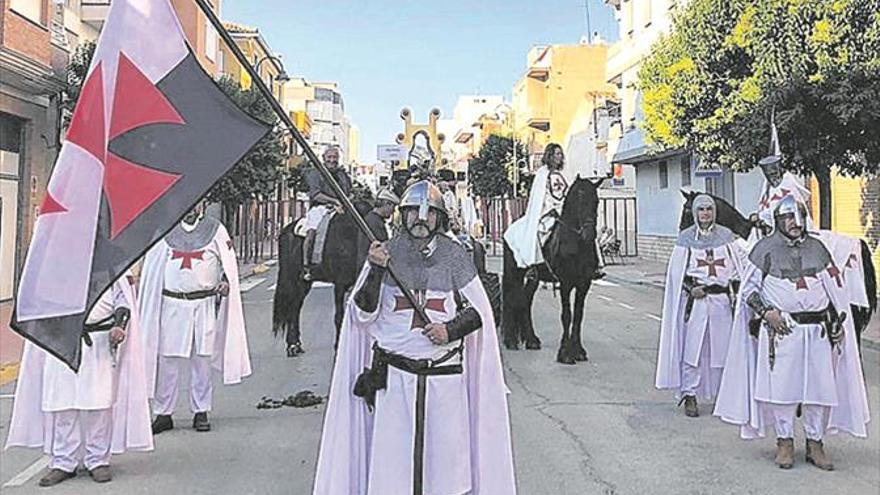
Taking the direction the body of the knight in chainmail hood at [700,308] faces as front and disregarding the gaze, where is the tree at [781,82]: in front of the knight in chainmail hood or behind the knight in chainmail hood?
behind

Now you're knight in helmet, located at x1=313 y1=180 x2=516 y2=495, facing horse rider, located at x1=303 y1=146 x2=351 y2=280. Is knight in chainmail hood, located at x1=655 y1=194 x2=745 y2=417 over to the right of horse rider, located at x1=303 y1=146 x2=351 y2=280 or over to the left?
right

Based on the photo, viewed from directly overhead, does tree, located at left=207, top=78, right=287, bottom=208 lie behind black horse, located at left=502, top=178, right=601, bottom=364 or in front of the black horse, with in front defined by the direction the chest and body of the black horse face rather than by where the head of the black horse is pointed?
behind

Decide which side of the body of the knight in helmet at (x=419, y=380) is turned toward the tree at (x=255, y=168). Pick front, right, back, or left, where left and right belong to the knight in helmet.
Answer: back

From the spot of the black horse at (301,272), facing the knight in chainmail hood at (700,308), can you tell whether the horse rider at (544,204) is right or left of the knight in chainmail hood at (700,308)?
left

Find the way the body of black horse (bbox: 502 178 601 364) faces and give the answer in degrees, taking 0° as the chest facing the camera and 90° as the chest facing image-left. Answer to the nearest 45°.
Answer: approximately 315°

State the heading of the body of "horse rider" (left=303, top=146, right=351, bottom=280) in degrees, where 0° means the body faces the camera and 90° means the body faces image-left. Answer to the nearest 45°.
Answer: approximately 315°

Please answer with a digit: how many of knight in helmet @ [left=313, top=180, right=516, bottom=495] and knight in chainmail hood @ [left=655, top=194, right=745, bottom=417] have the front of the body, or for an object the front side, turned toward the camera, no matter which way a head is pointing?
2

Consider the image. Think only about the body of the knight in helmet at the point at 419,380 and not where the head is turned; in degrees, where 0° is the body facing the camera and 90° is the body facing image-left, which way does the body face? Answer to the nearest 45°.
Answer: approximately 0°

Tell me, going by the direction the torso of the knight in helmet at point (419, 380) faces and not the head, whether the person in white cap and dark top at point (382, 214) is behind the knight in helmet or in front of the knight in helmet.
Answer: behind

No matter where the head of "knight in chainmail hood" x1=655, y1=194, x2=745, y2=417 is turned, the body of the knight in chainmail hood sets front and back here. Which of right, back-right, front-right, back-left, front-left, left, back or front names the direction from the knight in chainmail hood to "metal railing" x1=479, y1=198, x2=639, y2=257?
back

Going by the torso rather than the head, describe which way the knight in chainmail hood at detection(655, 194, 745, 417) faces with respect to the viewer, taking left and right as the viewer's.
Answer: facing the viewer
